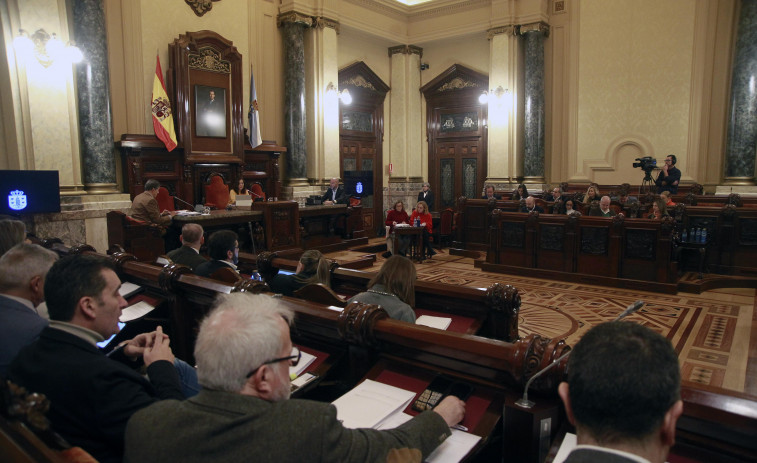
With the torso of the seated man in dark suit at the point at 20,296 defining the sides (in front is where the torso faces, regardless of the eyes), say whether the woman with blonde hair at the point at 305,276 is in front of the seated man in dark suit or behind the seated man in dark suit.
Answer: in front

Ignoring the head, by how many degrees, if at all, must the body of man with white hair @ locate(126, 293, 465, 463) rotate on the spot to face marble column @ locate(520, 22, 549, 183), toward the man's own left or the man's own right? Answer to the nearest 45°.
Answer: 0° — they already face it

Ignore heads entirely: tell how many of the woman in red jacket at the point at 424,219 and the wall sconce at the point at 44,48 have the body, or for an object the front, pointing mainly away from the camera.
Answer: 0

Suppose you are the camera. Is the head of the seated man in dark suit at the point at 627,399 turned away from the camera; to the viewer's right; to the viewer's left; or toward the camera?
away from the camera

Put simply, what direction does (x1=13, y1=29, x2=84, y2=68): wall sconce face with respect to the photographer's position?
facing the viewer and to the right of the viewer

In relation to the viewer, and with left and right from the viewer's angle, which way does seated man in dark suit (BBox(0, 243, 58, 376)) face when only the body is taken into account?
facing away from the viewer and to the right of the viewer

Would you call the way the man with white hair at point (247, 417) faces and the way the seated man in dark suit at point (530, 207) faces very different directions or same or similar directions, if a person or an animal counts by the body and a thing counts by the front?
very different directions

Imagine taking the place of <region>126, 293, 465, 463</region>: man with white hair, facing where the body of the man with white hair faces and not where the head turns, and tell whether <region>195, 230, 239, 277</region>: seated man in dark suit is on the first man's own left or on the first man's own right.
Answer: on the first man's own left

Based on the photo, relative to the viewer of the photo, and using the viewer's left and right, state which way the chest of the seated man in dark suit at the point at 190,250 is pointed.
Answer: facing away from the viewer and to the right of the viewer

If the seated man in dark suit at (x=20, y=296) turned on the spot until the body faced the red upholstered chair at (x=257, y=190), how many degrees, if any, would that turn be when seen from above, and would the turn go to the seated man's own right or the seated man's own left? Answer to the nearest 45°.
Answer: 0° — they already face it

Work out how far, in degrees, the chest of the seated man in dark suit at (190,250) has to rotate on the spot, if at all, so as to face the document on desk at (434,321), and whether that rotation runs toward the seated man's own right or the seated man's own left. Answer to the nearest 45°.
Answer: approximately 90° to the seated man's own right

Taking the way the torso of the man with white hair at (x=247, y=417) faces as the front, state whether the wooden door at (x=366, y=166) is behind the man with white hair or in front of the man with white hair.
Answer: in front

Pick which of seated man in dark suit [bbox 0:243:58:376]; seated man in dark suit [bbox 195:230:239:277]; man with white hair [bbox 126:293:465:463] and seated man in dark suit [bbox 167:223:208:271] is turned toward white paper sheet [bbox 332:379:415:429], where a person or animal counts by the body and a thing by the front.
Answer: the man with white hair

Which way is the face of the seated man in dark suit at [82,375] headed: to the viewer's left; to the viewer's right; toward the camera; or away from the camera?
to the viewer's right

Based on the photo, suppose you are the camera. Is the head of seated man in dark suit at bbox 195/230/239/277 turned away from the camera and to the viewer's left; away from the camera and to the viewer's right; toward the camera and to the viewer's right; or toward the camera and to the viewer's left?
away from the camera and to the viewer's right

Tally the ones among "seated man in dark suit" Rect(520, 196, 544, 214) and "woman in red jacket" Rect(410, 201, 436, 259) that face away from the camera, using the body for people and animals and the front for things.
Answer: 0

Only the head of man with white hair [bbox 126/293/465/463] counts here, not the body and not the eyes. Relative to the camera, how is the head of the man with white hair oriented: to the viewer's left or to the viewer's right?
to the viewer's right

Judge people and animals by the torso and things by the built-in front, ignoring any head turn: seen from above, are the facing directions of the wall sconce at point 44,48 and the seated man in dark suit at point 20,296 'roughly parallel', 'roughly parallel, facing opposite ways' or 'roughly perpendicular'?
roughly perpendicular

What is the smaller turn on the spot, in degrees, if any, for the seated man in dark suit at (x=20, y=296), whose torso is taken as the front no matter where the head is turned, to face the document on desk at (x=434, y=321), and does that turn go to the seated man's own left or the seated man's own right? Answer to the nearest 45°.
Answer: approximately 45° to the seated man's own right
